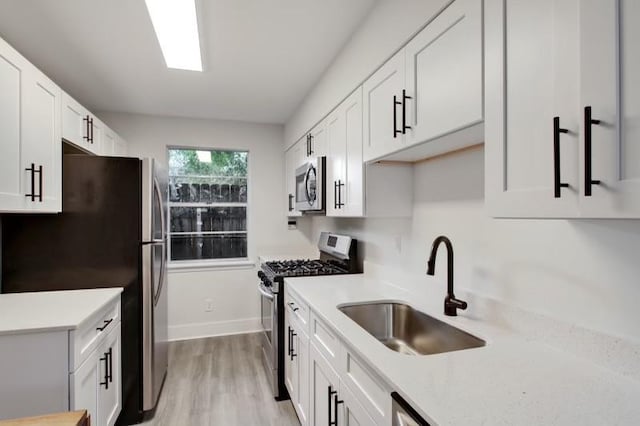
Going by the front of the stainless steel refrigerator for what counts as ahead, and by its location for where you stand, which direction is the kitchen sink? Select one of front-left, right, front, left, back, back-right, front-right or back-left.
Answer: front-right

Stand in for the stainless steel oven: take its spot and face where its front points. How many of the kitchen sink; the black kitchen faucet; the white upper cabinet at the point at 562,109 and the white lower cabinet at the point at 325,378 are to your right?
0

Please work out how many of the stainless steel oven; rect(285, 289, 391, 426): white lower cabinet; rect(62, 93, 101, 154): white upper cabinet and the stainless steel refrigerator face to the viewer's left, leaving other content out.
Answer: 2

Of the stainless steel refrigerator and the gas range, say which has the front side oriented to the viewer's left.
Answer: the gas range

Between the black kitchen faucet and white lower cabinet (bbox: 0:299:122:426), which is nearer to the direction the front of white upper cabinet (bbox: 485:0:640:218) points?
the white lower cabinet

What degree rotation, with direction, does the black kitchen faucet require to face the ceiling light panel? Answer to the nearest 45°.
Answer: approximately 45° to its right

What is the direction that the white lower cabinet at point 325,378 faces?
to the viewer's left

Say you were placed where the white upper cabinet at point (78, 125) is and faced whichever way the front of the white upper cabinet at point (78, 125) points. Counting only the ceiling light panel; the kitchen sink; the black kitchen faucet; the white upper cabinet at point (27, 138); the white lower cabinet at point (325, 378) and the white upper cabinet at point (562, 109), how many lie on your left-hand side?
0

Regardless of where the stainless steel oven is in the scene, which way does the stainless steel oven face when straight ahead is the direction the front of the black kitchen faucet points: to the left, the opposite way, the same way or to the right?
the same way

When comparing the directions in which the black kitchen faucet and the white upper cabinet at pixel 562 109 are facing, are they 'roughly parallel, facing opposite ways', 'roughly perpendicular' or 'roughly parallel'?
roughly parallel

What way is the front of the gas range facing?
to the viewer's left

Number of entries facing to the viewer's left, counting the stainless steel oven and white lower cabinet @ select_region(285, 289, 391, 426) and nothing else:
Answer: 2

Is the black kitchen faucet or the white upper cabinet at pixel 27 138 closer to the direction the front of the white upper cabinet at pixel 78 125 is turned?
the black kitchen faucet

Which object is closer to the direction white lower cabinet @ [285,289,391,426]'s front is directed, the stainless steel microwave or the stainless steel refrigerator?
the stainless steel refrigerator

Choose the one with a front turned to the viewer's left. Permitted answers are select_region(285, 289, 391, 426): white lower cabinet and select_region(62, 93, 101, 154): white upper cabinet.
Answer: the white lower cabinet

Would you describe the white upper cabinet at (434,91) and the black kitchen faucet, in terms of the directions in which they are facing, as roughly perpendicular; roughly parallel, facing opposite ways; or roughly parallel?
roughly parallel

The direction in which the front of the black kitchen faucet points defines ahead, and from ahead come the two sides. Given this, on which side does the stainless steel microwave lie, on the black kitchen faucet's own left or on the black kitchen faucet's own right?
on the black kitchen faucet's own right
